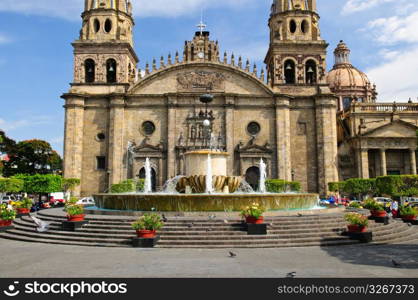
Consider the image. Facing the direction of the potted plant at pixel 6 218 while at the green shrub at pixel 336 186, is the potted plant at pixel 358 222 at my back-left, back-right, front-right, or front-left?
front-left

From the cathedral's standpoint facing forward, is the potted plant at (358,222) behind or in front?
in front

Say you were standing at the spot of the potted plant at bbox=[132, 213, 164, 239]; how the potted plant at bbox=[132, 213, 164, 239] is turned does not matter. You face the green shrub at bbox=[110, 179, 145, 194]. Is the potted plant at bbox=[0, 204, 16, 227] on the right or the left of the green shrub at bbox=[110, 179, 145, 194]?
left

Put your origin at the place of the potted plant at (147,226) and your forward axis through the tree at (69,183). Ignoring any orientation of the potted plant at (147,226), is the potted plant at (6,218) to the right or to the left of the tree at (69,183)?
left

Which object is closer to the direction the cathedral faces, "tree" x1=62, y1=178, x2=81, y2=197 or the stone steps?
the stone steps

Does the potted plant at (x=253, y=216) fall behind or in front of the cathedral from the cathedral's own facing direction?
in front

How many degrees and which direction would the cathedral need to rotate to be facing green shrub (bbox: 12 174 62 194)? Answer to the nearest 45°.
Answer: approximately 45° to its right

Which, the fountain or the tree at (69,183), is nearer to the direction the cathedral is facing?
the fountain

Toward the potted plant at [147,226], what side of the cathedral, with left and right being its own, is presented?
front

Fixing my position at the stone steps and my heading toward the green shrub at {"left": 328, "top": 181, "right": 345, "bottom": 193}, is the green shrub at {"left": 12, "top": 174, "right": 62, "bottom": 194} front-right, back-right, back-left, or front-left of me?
front-left

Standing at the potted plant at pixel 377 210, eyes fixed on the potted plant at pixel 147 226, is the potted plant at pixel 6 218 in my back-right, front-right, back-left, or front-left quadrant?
front-right

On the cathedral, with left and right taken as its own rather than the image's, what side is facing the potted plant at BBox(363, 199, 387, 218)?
front

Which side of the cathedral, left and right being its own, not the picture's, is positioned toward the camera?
front

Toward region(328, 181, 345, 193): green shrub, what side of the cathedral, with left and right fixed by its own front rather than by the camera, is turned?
left

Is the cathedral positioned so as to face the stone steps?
yes

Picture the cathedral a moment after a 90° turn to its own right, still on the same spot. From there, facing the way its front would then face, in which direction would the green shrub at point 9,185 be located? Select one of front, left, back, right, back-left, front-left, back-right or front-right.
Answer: front-left

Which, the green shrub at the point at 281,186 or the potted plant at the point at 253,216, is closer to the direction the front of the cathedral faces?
the potted plant
